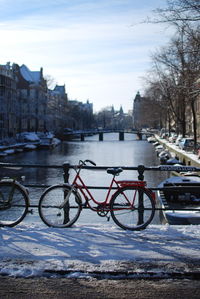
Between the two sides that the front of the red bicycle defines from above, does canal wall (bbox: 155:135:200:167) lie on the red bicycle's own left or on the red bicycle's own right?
on the red bicycle's own right

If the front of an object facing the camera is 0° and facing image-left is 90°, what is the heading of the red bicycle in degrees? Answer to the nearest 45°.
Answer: approximately 90°

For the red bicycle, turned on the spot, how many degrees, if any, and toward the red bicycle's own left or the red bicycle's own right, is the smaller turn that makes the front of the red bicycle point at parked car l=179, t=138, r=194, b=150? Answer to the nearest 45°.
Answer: approximately 90° to the red bicycle's own right
